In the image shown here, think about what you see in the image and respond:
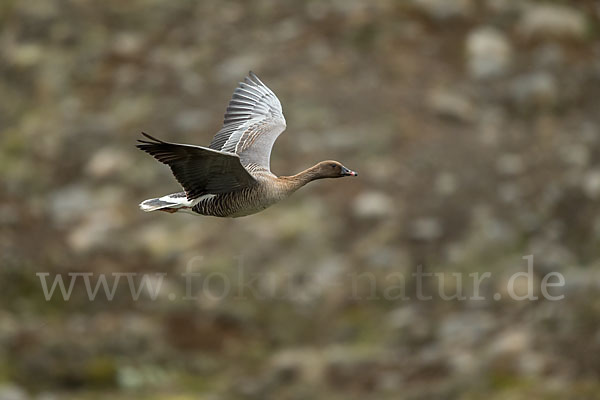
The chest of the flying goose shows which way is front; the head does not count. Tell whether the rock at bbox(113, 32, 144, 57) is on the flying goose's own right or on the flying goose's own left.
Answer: on the flying goose's own left

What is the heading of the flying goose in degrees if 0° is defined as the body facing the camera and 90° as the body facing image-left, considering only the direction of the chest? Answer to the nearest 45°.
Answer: approximately 270°

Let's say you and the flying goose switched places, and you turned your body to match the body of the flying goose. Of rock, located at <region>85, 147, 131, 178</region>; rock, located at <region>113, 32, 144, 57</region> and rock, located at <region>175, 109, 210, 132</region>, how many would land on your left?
3

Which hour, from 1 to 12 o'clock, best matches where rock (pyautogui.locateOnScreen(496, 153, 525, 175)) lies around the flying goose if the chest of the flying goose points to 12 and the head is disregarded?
The rock is roughly at 10 o'clock from the flying goose.

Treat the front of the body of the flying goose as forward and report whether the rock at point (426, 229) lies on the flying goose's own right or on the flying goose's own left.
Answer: on the flying goose's own left

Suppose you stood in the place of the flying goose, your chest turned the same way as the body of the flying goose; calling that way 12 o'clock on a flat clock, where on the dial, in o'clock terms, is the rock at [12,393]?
The rock is roughly at 8 o'clock from the flying goose.
